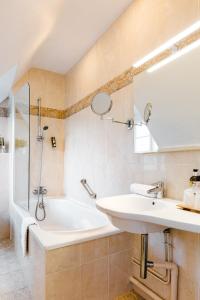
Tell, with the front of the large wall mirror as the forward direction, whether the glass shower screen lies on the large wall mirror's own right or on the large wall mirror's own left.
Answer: on the large wall mirror's own right

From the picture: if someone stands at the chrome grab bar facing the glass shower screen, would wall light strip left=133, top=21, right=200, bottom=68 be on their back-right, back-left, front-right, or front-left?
back-left

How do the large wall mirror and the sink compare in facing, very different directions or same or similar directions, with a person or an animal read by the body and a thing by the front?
same or similar directions

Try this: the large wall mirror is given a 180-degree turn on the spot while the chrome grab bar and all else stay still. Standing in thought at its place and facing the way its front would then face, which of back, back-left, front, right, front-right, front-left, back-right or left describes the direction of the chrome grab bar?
left

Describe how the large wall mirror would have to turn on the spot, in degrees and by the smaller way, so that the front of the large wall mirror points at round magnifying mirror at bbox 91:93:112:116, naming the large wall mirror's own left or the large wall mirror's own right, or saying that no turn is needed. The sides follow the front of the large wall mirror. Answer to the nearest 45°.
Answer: approximately 90° to the large wall mirror's own right

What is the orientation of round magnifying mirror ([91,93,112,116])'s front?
toward the camera

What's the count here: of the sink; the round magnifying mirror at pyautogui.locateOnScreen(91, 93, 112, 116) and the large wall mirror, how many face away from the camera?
0

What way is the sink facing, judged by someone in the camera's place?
facing the viewer and to the left of the viewer
